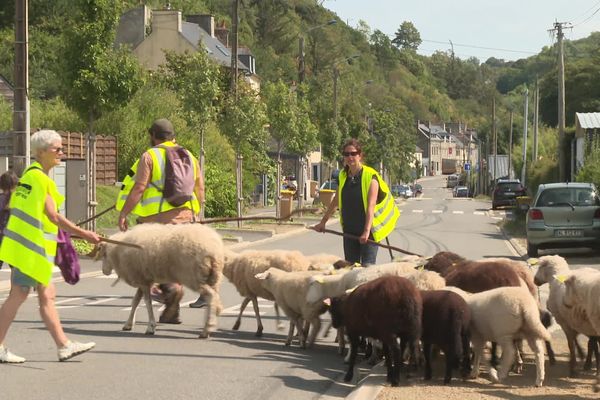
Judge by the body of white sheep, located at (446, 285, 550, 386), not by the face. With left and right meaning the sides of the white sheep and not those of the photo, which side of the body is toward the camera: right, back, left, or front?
left

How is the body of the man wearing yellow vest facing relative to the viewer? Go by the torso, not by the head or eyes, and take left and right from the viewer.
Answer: facing away from the viewer and to the left of the viewer

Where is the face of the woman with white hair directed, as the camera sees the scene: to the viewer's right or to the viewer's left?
to the viewer's right
